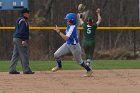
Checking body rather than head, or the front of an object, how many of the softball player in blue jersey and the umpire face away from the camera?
0

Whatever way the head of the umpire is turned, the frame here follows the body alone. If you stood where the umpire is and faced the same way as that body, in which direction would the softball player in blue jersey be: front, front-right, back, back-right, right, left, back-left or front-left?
front-right

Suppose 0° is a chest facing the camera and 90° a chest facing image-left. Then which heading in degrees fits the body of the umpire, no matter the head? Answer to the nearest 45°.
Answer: approximately 270°

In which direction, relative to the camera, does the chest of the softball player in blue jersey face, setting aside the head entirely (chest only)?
to the viewer's left

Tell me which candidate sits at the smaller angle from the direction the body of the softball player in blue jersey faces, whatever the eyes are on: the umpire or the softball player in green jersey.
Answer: the umpire

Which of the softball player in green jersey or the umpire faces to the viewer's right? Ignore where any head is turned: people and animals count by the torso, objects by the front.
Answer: the umpire

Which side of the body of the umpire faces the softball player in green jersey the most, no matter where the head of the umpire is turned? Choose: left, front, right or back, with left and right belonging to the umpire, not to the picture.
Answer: front
